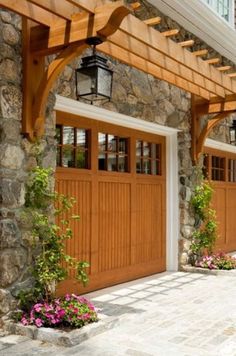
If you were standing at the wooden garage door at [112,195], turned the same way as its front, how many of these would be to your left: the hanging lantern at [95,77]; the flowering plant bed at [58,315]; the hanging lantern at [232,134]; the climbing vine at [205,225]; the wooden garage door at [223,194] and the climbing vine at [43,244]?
3

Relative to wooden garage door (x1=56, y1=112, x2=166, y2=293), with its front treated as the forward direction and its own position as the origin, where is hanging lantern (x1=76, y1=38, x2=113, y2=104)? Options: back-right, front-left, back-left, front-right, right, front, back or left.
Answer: front-right

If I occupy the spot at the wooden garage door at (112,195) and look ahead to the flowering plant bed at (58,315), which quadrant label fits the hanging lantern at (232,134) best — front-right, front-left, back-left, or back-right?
back-left

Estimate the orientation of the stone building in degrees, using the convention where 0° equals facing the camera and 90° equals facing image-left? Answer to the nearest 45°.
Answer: approximately 315°

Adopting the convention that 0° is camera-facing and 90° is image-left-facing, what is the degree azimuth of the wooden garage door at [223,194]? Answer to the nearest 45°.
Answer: approximately 315°

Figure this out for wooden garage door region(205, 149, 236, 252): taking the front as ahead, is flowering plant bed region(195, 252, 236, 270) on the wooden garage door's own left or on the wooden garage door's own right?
on the wooden garage door's own right

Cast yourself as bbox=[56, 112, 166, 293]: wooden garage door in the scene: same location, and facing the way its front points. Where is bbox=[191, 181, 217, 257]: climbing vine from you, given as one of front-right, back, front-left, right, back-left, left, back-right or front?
left

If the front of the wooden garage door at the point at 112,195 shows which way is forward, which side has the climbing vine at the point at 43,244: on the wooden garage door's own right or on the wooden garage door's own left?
on the wooden garage door's own right
